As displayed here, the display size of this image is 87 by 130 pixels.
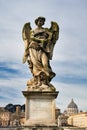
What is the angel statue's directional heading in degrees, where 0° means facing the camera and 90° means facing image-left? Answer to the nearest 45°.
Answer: approximately 0°
